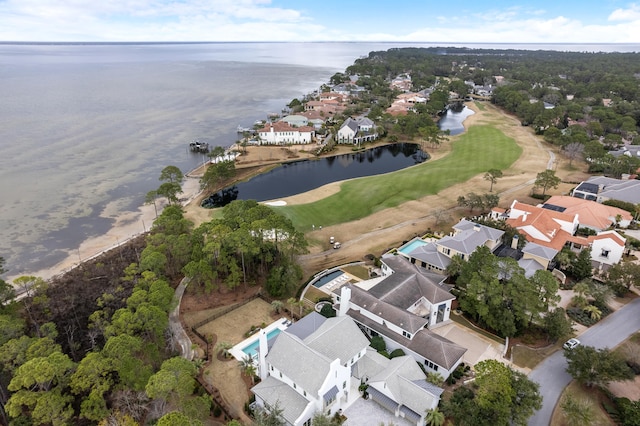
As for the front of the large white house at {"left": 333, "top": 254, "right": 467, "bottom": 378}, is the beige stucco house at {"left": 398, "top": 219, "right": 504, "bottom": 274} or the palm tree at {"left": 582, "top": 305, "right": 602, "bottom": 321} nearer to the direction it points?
the palm tree

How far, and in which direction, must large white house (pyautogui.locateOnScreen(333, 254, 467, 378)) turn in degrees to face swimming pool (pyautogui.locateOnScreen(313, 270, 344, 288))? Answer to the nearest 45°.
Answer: approximately 180°

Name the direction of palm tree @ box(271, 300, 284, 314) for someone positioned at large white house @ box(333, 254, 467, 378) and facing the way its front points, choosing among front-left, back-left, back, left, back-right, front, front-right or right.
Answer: back-right

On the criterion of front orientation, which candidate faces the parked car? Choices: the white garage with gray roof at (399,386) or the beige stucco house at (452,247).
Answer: the beige stucco house

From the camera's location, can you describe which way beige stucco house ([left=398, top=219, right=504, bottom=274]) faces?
facing the viewer and to the right of the viewer

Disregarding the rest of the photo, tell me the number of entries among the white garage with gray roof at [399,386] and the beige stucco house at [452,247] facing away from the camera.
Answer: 0

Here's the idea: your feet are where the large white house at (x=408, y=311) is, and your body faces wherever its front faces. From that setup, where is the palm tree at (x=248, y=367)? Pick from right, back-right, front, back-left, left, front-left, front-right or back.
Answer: right

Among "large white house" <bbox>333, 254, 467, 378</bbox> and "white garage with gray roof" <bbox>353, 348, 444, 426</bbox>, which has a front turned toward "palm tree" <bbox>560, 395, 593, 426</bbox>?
the large white house

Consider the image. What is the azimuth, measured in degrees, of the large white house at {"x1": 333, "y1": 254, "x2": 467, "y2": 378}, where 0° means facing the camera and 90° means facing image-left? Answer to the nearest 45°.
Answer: approximately 315°

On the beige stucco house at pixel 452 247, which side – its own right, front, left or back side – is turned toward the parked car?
front
